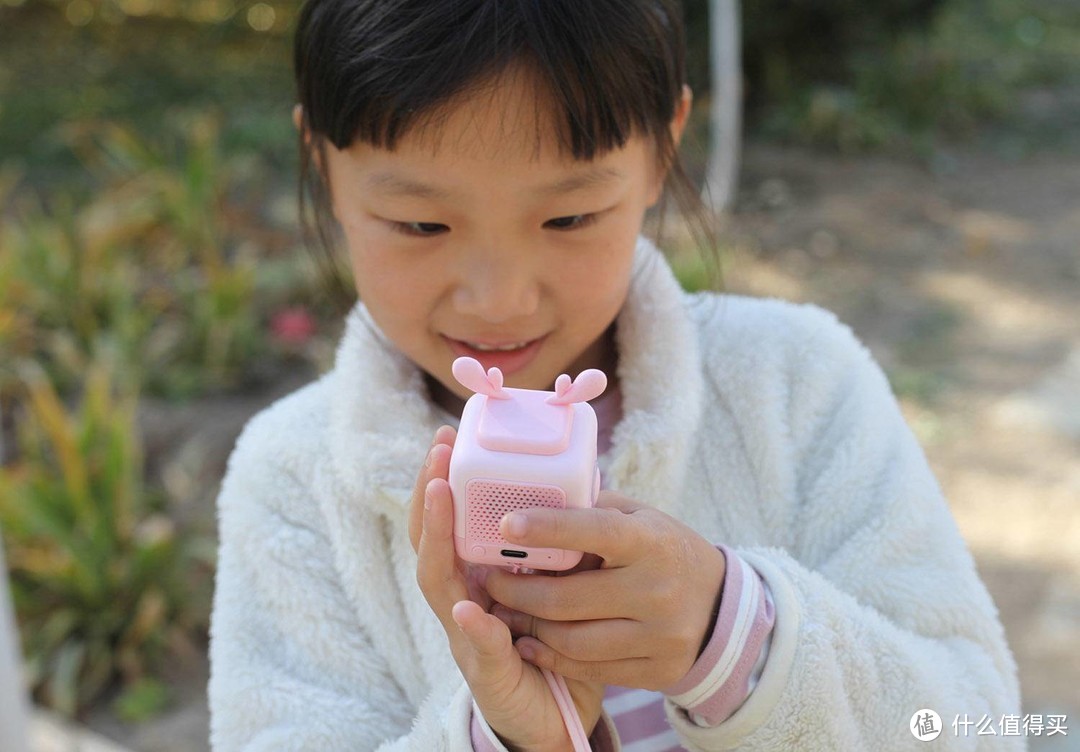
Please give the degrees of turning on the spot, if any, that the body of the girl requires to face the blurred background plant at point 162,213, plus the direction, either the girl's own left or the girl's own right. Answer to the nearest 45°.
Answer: approximately 135° to the girl's own right

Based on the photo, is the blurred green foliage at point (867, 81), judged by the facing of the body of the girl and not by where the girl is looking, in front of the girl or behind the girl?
behind

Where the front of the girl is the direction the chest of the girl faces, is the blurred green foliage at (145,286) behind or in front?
behind

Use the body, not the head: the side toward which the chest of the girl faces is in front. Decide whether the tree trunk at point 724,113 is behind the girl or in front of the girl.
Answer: behind

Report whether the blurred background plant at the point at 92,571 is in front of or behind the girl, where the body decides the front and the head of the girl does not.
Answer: behind

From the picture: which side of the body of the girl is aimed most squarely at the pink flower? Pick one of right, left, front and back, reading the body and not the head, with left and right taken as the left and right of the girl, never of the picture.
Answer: back

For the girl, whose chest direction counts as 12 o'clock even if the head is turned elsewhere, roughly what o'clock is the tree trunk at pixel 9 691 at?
The tree trunk is roughly at 4 o'clock from the girl.
